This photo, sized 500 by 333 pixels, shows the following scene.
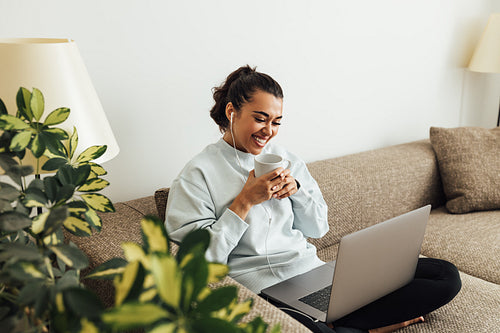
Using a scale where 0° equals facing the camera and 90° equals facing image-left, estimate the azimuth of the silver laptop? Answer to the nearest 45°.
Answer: approximately 135°

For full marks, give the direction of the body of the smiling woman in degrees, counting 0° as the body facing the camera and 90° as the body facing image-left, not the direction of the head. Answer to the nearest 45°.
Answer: approximately 315°

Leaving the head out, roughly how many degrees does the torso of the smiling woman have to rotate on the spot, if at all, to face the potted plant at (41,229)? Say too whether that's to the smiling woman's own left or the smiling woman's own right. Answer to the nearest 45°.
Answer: approximately 45° to the smiling woman's own right

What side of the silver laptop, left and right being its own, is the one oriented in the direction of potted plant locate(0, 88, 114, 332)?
left

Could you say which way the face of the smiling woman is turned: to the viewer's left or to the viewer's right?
to the viewer's right

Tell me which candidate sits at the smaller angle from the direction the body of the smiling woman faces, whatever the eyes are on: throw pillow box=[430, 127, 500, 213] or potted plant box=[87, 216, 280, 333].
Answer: the potted plant

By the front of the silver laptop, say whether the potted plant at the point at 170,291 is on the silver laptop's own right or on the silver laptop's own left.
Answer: on the silver laptop's own left

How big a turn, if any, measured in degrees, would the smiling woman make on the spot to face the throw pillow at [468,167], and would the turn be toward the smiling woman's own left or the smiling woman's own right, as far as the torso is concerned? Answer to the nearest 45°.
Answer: approximately 90° to the smiling woman's own left
